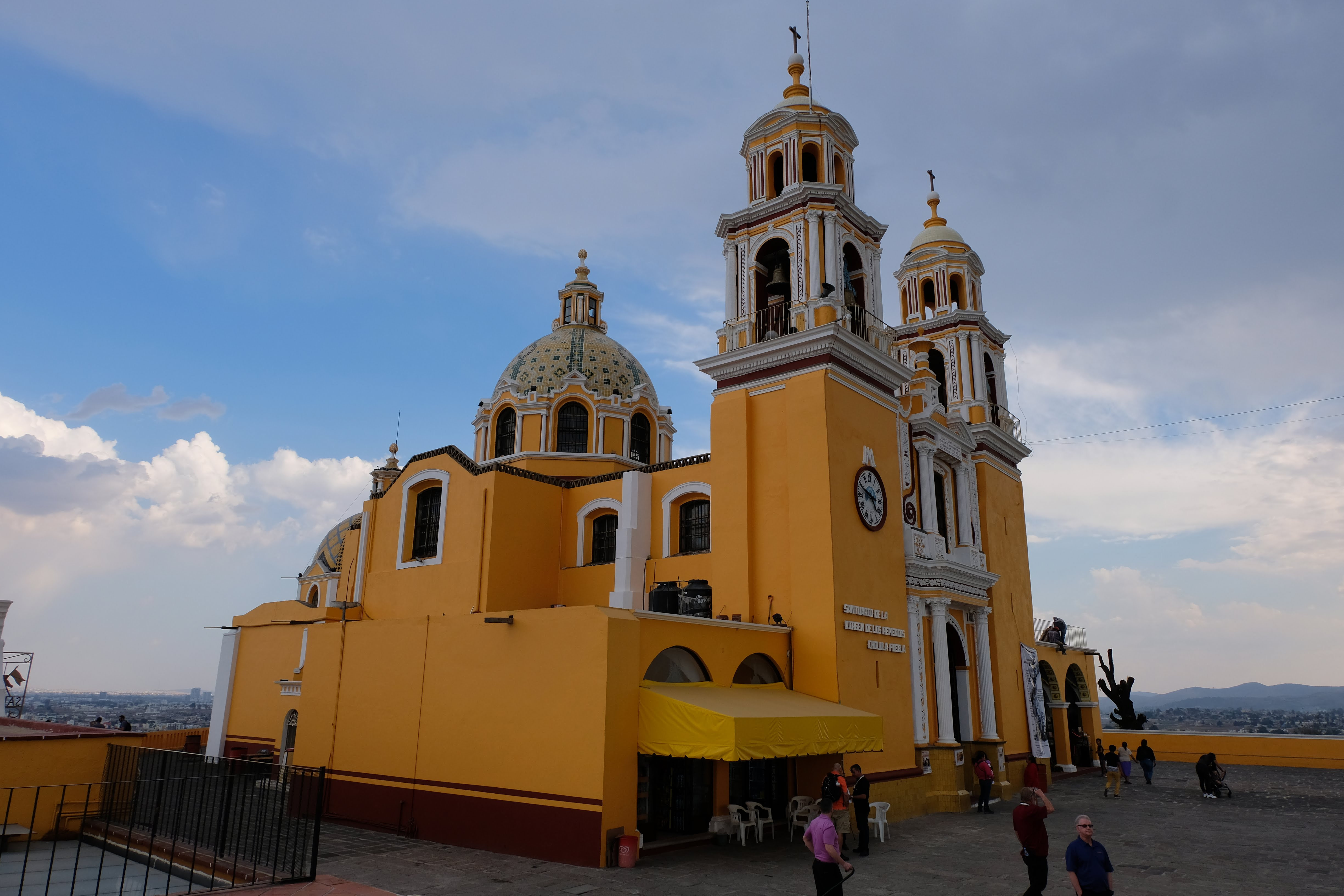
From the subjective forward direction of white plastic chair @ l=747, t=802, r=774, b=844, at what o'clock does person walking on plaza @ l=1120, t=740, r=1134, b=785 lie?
The person walking on plaza is roughly at 9 o'clock from the white plastic chair.

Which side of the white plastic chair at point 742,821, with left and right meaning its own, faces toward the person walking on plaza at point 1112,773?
left

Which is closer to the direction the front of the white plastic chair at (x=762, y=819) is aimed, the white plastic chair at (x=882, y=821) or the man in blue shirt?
the man in blue shirt

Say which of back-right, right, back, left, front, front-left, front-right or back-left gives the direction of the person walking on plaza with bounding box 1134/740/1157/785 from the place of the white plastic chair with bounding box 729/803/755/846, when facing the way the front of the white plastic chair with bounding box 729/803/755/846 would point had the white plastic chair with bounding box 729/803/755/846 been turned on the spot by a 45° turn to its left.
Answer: front-left

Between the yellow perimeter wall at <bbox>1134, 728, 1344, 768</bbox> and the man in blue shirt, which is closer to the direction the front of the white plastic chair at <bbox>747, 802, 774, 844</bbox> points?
the man in blue shirt

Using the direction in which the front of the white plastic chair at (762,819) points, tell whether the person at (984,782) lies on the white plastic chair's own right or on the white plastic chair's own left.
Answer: on the white plastic chair's own left

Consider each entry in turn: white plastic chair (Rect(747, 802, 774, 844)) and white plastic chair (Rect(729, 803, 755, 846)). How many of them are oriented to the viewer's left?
0
